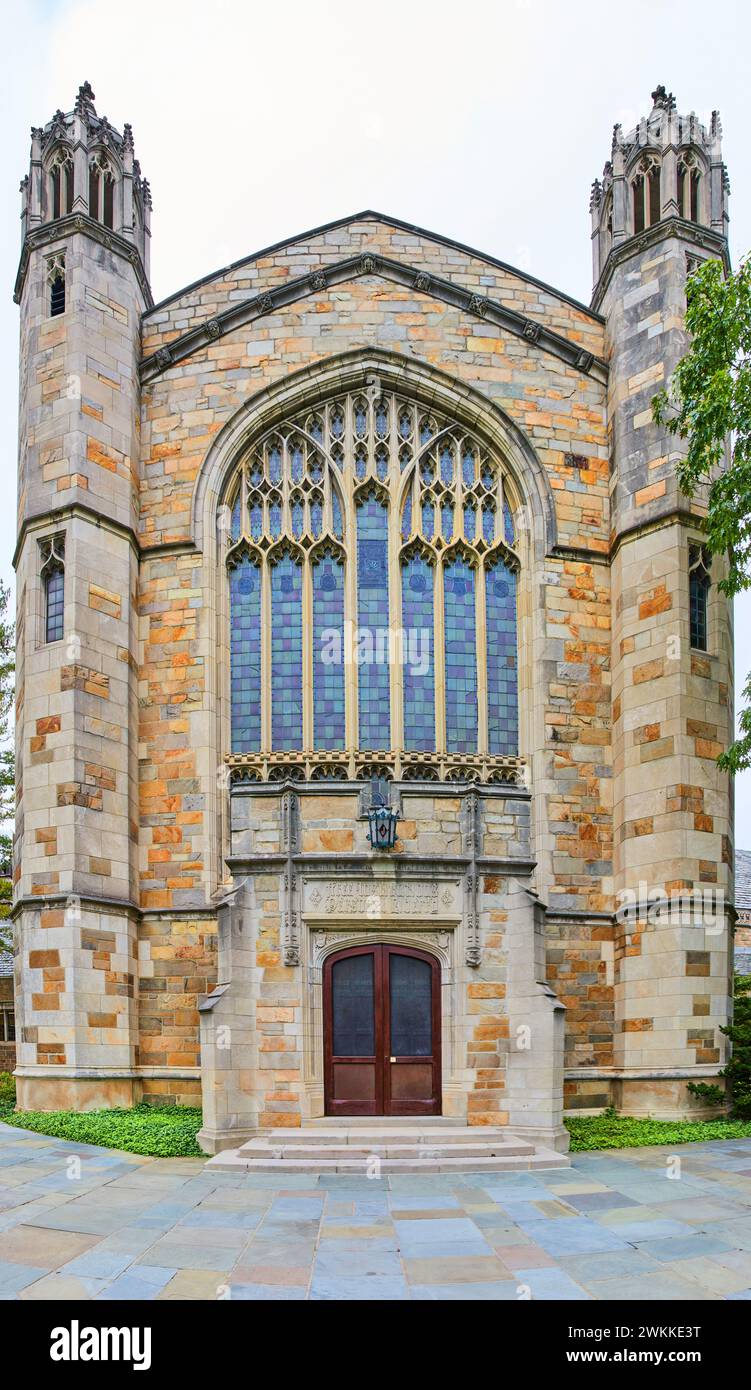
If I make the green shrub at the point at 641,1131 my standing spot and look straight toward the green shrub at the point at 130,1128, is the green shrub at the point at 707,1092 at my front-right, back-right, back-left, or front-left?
back-right

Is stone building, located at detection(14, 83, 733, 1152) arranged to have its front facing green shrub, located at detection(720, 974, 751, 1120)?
no

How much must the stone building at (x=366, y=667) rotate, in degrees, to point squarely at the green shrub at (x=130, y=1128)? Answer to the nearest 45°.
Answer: approximately 45° to its right

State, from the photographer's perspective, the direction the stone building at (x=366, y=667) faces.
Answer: facing the viewer

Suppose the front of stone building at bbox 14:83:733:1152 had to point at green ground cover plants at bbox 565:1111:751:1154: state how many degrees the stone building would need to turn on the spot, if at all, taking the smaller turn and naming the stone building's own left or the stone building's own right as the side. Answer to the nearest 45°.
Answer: approximately 45° to the stone building's own left

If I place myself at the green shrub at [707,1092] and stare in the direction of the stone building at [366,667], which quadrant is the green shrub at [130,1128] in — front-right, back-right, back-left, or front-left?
front-left
